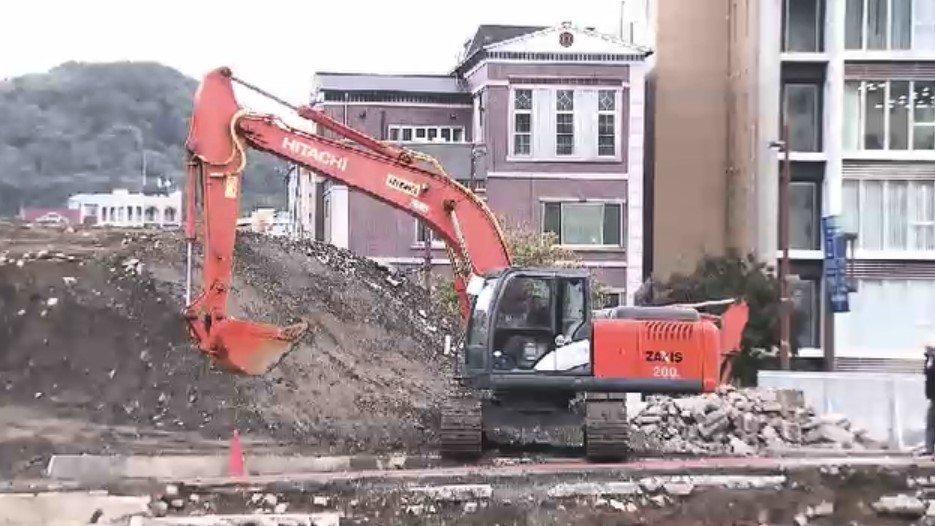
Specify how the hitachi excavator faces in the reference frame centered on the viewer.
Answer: facing to the left of the viewer

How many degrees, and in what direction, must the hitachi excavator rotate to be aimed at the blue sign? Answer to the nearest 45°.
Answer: approximately 135° to its right

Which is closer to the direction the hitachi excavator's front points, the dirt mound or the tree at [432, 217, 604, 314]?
the dirt mound

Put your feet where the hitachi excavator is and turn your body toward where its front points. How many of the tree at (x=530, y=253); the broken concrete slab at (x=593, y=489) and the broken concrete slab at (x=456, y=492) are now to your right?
1

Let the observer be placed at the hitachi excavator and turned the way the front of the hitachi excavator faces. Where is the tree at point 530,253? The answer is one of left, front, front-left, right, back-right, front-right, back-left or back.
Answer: right

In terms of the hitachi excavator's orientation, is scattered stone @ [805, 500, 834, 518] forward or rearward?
rearward

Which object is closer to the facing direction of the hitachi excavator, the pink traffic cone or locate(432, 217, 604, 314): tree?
the pink traffic cone

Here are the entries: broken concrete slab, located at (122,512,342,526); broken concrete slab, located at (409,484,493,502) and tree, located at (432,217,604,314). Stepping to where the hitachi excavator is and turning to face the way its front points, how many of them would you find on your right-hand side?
1

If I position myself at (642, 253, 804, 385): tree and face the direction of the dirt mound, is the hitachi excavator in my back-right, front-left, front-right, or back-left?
front-left

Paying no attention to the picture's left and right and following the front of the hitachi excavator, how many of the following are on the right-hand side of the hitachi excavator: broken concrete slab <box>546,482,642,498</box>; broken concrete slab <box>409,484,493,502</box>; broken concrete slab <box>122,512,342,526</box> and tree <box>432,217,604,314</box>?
1
